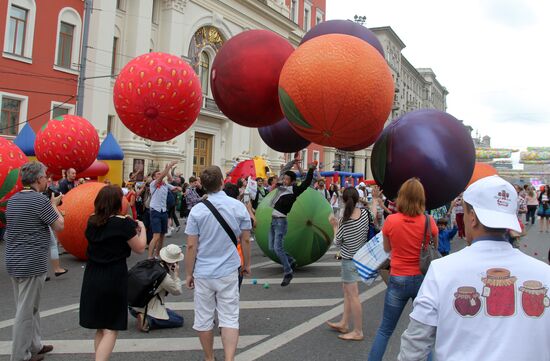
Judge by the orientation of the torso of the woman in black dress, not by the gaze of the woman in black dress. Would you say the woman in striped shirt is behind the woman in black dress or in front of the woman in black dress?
in front

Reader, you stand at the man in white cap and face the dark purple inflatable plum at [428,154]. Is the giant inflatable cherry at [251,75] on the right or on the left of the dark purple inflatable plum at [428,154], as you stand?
left

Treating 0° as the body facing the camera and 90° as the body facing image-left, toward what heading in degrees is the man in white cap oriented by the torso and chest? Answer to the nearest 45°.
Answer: approximately 180°

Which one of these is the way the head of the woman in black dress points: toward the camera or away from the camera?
away from the camera

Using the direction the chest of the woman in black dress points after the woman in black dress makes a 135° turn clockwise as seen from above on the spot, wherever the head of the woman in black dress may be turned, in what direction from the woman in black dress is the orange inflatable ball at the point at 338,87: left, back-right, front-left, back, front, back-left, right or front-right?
left

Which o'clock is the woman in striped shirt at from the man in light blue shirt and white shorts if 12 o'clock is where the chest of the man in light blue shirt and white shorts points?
The woman in striped shirt is roughly at 2 o'clock from the man in light blue shirt and white shorts.

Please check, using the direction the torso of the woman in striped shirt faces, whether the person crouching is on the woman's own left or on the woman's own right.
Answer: on the woman's own left

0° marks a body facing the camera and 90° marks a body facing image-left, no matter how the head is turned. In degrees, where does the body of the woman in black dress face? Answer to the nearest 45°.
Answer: approximately 225°

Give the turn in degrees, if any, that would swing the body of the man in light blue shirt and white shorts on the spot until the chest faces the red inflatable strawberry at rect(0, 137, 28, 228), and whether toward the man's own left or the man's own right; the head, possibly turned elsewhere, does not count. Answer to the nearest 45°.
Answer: approximately 45° to the man's own left

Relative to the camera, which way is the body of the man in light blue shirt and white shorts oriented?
away from the camera
